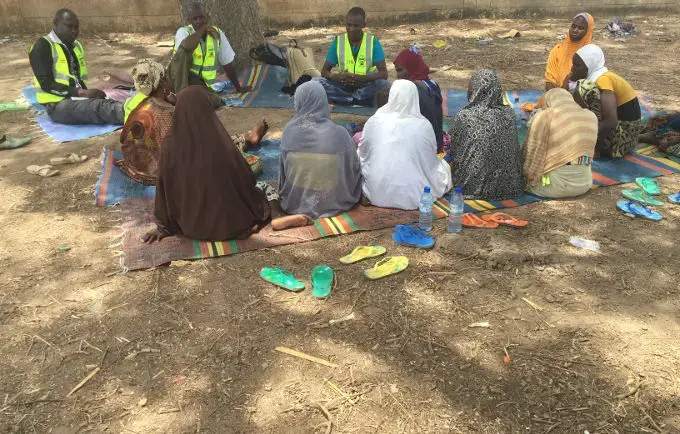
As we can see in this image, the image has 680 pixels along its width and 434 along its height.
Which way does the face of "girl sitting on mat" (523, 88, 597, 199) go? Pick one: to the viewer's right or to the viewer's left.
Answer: to the viewer's left

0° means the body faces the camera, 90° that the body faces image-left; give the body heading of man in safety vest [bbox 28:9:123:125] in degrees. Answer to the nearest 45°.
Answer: approximately 315°

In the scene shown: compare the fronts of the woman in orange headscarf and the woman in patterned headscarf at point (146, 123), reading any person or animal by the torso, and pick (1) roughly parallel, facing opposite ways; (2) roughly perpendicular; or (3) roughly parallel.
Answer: roughly parallel, facing opposite ways

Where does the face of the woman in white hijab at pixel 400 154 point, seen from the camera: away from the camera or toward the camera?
away from the camera

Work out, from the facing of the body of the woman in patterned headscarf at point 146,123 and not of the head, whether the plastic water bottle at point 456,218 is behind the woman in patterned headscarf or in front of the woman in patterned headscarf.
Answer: in front

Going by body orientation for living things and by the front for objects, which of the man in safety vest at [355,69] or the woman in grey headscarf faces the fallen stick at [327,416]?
the man in safety vest

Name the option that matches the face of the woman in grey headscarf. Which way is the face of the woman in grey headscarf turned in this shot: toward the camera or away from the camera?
away from the camera

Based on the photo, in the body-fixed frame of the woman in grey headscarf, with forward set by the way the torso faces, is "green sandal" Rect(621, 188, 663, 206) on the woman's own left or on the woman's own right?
on the woman's own right

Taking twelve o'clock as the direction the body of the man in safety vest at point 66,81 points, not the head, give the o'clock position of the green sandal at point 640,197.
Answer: The green sandal is roughly at 12 o'clock from the man in safety vest.

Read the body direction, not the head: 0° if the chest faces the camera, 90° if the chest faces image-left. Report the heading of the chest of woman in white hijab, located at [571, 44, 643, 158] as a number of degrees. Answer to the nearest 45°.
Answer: approximately 90°

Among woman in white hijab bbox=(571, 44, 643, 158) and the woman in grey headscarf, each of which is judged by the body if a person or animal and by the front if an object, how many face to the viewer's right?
0

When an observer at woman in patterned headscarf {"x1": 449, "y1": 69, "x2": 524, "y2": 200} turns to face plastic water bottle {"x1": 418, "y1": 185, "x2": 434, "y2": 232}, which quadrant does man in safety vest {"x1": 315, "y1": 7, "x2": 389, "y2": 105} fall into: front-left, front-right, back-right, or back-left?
back-right

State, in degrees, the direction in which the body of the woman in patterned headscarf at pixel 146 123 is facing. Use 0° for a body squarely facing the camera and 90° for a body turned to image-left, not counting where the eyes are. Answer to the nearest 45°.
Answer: approximately 270°

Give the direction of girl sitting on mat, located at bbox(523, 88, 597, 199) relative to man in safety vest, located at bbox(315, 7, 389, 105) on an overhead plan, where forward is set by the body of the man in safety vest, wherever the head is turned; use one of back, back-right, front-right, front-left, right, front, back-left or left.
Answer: front-left

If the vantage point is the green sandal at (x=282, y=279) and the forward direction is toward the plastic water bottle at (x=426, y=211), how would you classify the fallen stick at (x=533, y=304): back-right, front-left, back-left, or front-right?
front-right
